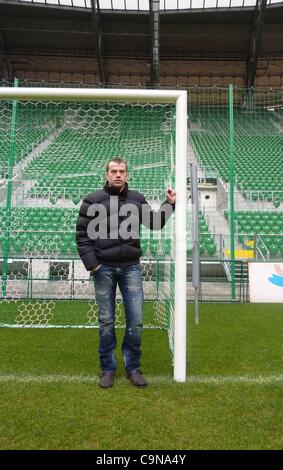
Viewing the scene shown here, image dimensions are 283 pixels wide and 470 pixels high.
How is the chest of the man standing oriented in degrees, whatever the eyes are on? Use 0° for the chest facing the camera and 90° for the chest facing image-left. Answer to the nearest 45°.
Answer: approximately 0°
